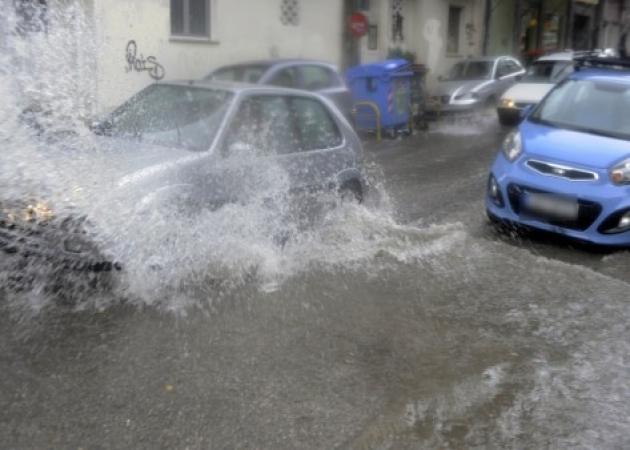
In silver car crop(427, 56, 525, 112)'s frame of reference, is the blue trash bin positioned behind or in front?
in front

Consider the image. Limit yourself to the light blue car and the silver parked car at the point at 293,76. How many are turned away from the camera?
0

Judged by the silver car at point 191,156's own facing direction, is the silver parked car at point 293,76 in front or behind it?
behind

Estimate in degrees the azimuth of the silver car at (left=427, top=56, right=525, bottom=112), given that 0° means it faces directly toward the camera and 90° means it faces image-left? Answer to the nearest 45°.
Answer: approximately 45°

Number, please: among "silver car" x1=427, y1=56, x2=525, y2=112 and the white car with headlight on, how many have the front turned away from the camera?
0

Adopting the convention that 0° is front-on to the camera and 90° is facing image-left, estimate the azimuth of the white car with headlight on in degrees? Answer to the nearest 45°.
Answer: approximately 45°

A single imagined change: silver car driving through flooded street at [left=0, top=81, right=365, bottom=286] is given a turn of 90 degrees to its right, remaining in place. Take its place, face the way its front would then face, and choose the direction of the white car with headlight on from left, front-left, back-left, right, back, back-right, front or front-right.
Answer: right

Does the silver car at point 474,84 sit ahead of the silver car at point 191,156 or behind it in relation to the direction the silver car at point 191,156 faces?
behind

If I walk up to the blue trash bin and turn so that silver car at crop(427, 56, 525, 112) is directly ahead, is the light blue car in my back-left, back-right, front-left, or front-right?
back-right

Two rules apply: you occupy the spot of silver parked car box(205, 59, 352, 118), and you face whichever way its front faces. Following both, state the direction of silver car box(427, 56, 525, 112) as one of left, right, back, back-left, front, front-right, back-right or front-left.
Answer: back

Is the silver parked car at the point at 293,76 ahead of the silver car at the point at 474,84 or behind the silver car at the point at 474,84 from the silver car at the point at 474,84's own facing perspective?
ahead
